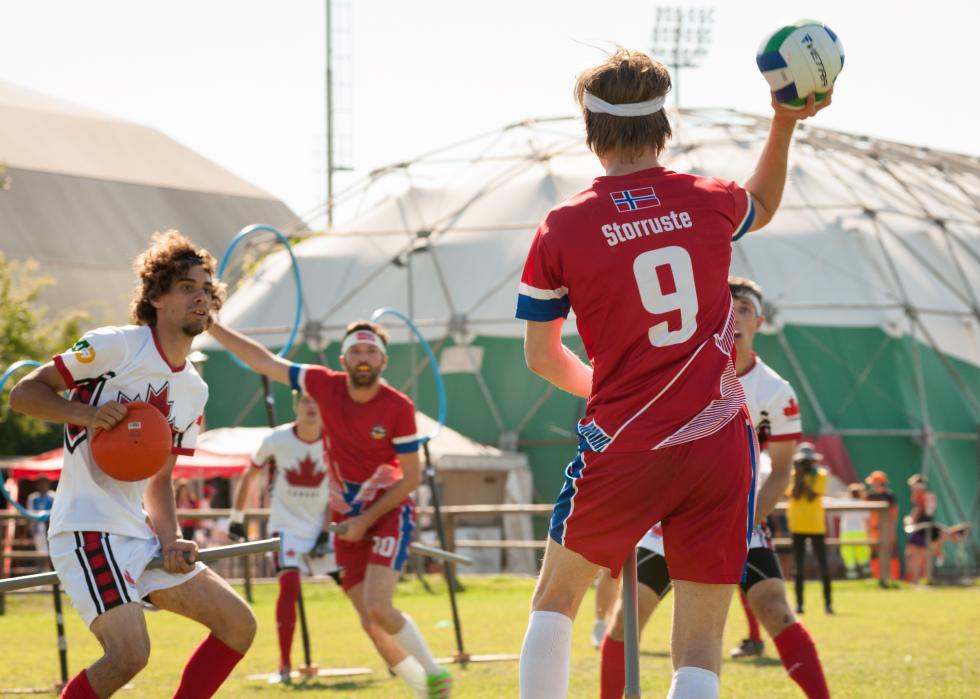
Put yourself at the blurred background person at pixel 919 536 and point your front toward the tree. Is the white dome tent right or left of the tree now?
right

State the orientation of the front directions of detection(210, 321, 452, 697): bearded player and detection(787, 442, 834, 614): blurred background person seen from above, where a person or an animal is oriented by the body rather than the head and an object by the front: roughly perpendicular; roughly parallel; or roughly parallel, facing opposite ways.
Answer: roughly parallel

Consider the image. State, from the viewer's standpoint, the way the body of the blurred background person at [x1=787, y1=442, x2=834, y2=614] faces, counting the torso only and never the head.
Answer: toward the camera

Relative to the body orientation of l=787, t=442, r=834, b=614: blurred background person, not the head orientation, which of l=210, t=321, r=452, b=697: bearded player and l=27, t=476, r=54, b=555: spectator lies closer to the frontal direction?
the bearded player

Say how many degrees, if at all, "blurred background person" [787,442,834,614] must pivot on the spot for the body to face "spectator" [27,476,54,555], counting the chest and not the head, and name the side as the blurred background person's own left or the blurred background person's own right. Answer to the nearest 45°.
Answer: approximately 90° to the blurred background person's own right

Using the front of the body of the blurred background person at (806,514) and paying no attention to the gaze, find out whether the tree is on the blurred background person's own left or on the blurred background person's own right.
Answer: on the blurred background person's own right

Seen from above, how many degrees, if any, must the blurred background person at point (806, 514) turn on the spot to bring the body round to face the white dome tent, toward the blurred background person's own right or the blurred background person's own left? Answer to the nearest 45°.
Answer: approximately 180°

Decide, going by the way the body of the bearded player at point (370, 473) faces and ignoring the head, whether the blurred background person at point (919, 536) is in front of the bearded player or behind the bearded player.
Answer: behind

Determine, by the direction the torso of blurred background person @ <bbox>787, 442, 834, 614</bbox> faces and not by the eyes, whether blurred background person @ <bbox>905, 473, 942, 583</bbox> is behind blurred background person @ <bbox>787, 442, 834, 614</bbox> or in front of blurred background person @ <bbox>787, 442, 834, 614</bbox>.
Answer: behind

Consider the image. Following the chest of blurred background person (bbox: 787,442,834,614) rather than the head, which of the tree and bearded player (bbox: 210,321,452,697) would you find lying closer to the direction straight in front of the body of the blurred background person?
the bearded player

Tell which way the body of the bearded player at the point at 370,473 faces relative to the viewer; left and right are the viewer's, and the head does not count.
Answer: facing the viewer

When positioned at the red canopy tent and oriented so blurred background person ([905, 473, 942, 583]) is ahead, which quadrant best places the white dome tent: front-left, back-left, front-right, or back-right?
front-left
